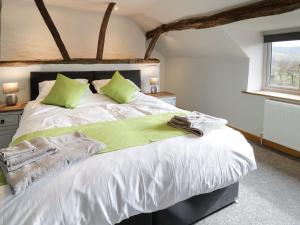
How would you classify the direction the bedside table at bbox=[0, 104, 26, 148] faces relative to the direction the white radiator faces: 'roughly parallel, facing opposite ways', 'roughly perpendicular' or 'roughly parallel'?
roughly perpendicular

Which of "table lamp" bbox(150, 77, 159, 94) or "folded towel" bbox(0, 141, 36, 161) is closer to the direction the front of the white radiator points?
the folded towel

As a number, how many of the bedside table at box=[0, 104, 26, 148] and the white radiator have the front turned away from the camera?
0

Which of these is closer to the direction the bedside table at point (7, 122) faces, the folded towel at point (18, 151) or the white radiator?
the folded towel

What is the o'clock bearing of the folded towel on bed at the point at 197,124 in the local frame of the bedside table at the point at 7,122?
The folded towel on bed is roughly at 11 o'clock from the bedside table.

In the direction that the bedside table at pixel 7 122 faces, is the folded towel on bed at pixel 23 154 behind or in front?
in front

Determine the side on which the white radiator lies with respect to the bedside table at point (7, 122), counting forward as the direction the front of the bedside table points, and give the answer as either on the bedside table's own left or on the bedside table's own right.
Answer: on the bedside table's own left

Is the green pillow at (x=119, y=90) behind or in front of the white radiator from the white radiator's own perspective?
in front
